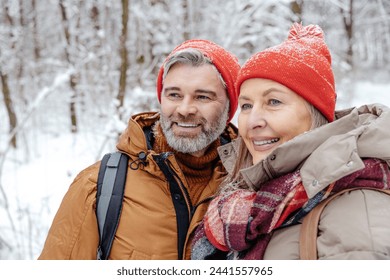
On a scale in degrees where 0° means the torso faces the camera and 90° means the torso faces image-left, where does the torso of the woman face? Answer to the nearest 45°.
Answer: approximately 45°

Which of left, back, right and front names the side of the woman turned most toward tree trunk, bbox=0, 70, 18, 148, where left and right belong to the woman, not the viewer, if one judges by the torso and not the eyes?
right

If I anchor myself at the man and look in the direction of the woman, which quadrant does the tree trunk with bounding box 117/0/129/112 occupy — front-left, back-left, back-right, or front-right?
back-left

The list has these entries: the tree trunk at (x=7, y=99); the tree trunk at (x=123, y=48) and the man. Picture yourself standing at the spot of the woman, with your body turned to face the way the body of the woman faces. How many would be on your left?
0

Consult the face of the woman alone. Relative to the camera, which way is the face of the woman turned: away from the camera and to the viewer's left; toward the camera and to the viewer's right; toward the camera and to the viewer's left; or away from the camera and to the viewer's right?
toward the camera and to the viewer's left

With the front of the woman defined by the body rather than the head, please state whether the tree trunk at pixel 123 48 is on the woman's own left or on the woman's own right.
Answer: on the woman's own right
